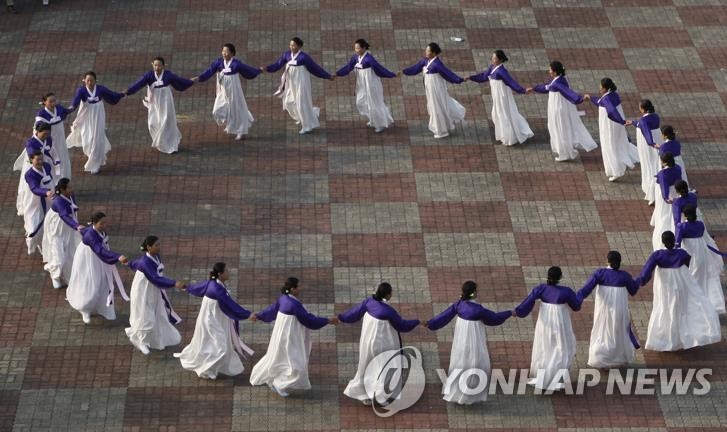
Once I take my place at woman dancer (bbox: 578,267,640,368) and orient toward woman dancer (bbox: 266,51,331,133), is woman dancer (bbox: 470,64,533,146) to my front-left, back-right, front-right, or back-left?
front-right

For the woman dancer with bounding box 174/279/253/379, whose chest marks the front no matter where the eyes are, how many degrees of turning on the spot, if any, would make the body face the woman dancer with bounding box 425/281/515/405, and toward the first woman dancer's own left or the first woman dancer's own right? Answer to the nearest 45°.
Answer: approximately 45° to the first woman dancer's own right

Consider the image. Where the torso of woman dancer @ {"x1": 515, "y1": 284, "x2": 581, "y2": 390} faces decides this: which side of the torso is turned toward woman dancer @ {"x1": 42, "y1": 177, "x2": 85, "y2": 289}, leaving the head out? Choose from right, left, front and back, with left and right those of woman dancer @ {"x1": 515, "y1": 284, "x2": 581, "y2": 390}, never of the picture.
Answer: left

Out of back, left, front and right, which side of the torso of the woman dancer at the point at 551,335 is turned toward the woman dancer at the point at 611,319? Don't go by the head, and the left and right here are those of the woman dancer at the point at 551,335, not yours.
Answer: right

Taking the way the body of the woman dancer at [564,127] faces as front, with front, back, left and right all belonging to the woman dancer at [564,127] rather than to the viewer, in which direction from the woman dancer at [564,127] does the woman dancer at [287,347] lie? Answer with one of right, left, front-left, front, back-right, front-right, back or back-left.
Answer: front

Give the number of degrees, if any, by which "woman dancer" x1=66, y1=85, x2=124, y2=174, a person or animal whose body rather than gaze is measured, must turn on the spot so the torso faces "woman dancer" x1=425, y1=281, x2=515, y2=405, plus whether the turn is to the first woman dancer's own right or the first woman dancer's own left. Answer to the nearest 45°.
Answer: approximately 45° to the first woman dancer's own left

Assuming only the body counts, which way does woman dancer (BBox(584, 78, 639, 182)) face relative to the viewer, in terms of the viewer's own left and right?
facing to the left of the viewer

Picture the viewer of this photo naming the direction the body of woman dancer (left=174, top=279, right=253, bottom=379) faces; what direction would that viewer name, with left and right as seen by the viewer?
facing away from the viewer and to the right of the viewer

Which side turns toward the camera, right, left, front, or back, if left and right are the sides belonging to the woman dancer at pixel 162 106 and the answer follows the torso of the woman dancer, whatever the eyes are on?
front

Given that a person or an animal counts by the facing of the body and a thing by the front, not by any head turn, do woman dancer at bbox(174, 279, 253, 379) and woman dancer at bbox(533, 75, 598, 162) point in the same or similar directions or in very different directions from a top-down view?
very different directions

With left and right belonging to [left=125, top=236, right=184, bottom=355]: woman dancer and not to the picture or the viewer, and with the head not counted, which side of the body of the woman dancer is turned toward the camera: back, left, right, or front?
right

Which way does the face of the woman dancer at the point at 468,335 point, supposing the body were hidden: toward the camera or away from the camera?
away from the camera
